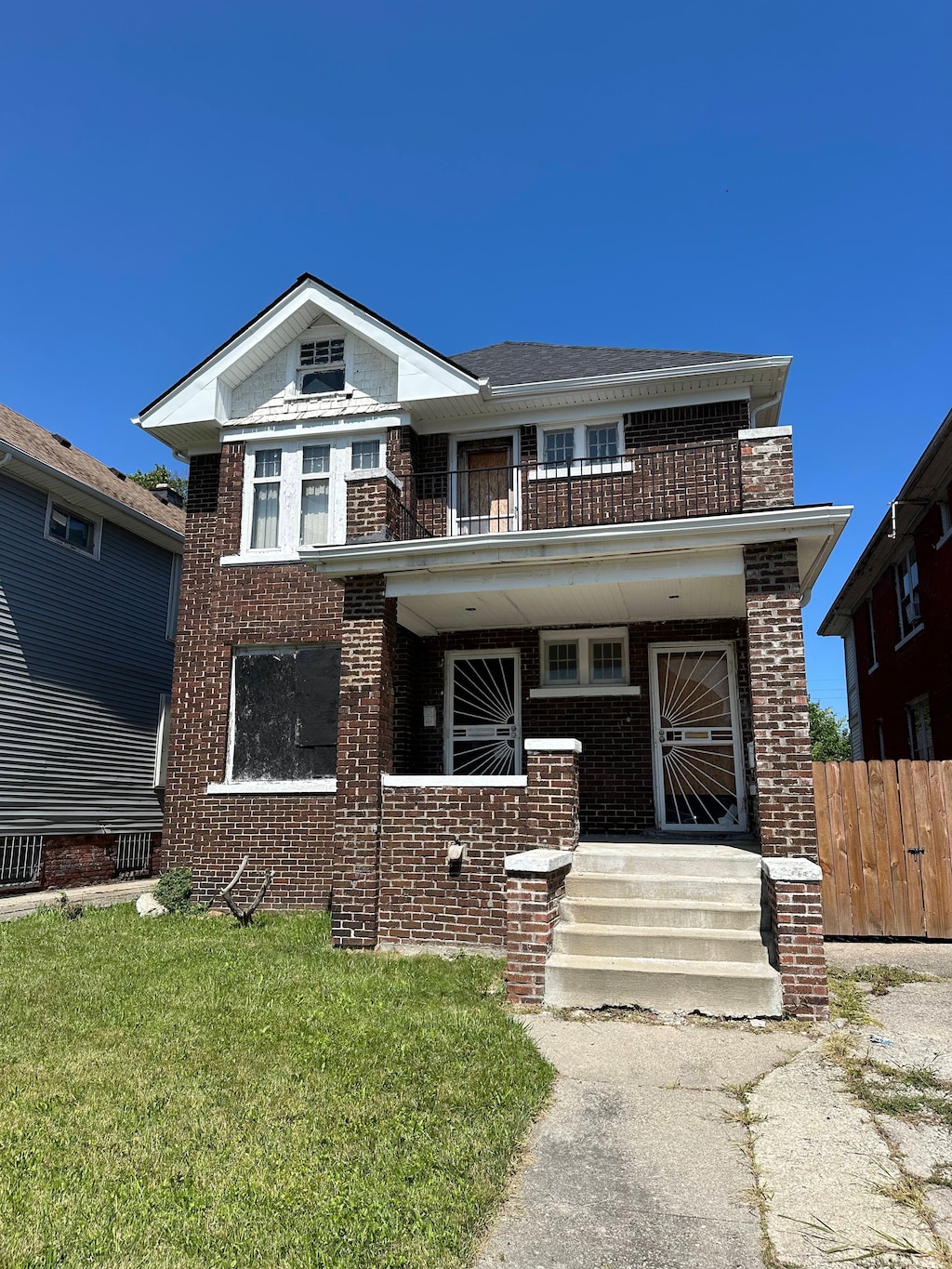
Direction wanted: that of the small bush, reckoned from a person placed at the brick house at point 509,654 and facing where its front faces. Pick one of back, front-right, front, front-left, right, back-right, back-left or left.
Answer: right

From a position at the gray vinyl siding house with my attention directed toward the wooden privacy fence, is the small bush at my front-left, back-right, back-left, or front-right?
front-right

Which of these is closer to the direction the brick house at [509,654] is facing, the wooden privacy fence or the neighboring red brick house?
the wooden privacy fence

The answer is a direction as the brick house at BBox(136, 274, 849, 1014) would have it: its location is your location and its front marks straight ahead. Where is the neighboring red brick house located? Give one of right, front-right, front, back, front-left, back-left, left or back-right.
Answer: back-left

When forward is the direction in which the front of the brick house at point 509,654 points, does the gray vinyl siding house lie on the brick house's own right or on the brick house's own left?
on the brick house's own right

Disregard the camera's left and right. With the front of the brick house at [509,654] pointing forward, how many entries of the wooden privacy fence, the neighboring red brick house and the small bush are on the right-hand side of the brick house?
1

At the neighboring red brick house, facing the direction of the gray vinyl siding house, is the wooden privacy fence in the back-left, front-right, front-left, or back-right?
front-left

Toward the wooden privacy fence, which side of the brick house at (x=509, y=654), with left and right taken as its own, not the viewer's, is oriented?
left

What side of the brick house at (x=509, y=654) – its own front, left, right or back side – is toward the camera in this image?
front
